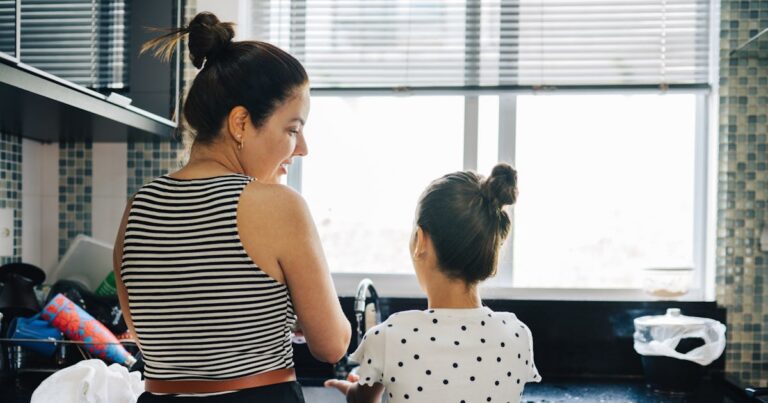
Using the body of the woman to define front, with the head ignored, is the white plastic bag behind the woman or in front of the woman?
in front

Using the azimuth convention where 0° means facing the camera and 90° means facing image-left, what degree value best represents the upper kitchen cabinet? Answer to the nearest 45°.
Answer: approximately 315°

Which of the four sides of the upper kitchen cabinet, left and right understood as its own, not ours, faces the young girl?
front

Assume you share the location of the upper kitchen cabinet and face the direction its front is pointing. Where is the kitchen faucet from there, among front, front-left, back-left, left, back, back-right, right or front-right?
front

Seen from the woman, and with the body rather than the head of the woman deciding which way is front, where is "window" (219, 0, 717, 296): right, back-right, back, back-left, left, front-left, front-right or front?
front

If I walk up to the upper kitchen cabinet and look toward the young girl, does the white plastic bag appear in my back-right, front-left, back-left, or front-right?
front-left

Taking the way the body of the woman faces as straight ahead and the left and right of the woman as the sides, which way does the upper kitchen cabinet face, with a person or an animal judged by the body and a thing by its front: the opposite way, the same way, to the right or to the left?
to the right

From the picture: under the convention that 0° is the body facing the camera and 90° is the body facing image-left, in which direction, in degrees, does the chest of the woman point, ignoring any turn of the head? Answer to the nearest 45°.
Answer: approximately 225°

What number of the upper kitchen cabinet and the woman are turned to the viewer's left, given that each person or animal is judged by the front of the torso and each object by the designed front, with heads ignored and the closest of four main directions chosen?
0

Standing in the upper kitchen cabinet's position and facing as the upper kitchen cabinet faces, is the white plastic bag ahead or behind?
ahead

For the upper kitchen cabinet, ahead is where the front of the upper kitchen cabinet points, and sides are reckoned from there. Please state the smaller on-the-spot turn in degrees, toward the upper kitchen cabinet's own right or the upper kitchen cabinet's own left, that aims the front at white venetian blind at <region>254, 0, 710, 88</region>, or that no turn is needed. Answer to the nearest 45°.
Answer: approximately 45° to the upper kitchen cabinet's own left

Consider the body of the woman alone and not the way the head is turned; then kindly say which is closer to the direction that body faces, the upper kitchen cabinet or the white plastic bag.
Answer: the white plastic bag
